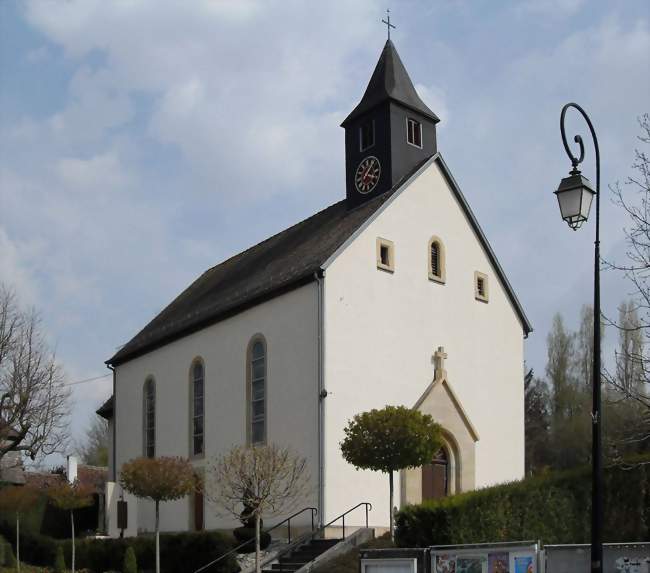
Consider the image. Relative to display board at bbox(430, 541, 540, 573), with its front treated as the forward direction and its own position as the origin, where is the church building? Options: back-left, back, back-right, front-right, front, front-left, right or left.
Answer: back

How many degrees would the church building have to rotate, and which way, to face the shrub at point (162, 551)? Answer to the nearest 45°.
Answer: approximately 90° to its right

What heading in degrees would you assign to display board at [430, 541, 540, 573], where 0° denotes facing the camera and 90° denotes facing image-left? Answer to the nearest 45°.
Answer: approximately 0°

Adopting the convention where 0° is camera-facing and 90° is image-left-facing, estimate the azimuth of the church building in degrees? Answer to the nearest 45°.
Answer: approximately 315°

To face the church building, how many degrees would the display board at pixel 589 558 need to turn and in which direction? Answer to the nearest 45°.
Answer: approximately 180°

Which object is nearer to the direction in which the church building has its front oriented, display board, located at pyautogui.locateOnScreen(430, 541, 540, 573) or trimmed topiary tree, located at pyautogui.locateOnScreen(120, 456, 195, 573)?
the display board

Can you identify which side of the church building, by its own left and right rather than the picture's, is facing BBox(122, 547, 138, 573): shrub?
right

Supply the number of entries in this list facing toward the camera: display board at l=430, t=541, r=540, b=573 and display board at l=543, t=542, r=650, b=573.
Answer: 2

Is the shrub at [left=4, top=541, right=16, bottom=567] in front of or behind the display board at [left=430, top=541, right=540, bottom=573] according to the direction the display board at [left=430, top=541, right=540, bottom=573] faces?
behind

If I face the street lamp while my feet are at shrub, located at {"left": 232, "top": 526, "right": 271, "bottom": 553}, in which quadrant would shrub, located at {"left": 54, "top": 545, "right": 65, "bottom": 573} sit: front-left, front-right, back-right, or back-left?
back-right

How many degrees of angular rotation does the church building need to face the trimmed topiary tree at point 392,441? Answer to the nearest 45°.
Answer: approximately 45° to its right
